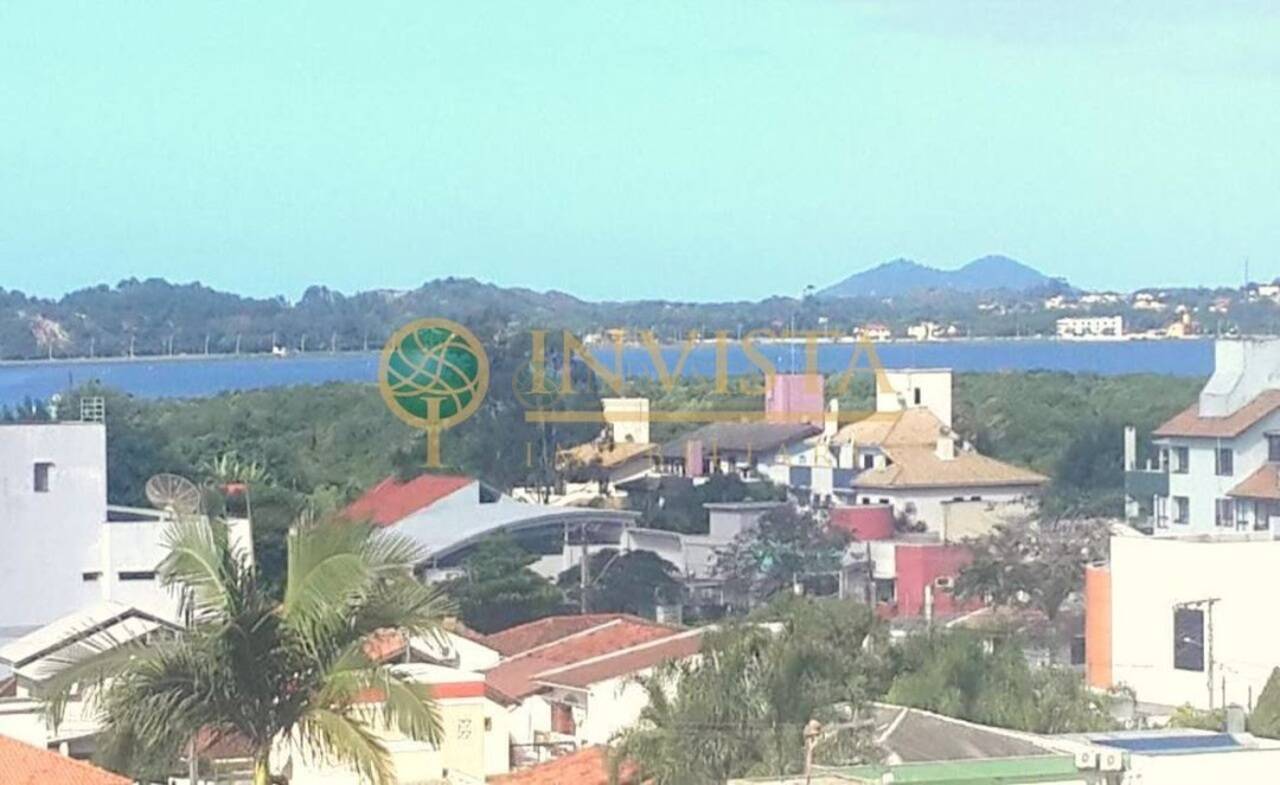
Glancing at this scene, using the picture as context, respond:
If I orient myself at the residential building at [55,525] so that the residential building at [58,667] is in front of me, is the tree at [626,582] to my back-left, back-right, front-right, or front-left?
back-left

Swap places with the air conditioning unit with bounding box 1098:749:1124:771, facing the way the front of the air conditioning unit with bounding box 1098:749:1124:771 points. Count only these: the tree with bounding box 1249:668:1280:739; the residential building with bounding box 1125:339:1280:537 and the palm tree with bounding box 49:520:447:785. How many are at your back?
2

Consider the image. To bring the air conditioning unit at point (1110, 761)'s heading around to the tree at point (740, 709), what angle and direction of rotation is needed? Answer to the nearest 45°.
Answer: approximately 135° to its right

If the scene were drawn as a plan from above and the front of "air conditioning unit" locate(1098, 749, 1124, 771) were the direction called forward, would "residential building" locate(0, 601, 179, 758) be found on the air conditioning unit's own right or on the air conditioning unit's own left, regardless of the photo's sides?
on the air conditioning unit's own right

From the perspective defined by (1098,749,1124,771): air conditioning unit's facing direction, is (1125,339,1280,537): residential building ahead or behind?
behind

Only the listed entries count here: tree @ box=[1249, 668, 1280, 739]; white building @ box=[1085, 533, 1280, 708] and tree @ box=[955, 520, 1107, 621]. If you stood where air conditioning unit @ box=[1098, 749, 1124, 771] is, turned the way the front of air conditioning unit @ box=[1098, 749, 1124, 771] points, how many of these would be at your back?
3

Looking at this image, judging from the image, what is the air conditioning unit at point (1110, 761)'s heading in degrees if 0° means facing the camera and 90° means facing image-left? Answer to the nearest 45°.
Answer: approximately 0°

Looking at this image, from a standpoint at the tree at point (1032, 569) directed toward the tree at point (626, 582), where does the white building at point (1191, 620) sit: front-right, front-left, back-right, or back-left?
back-left

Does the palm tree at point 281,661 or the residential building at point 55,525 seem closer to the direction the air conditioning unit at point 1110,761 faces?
the palm tree

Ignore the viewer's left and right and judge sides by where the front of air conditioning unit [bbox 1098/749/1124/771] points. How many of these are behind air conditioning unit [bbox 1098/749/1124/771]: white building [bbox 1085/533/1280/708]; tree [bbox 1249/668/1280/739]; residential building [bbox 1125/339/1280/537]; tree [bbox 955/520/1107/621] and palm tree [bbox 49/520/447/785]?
4

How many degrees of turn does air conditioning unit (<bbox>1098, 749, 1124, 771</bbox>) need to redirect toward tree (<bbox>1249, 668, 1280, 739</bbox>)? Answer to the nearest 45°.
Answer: approximately 180°

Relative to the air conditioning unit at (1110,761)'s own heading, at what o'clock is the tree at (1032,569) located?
The tree is roughly at 6 o'clock from the air conditioning unit.

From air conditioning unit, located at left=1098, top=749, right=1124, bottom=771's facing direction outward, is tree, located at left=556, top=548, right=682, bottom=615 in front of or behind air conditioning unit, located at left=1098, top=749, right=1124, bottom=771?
behind

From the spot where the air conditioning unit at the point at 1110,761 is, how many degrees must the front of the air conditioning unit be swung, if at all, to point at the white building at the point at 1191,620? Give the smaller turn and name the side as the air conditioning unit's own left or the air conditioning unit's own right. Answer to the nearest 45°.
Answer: approximately 180°

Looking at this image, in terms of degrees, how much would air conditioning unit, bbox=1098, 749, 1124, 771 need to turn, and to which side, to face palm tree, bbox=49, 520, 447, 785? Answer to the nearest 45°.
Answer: approximately 45° to its right
